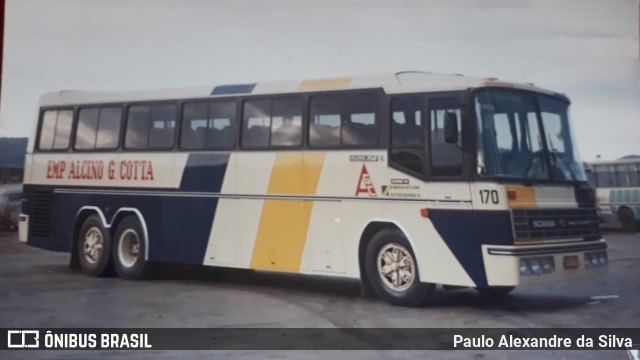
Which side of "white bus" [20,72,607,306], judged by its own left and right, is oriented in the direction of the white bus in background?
left

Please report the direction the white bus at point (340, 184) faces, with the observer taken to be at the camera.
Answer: facing the viewer and to the right of the viewer
